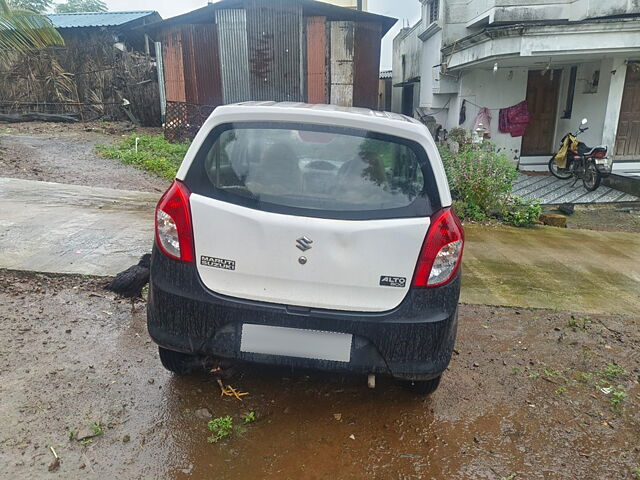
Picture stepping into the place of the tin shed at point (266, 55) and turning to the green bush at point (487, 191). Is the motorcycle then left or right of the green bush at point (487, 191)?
left

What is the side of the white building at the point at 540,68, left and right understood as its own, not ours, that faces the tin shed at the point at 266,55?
right

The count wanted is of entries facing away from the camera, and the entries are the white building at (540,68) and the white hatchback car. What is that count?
1

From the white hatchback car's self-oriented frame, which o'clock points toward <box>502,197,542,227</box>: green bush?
The green bush is roughly at 1 o'clock from the white hatchback car.

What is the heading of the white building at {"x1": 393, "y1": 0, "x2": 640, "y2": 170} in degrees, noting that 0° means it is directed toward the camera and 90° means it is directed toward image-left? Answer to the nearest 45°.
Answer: approximately 0°

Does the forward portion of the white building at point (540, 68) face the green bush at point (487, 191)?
yes

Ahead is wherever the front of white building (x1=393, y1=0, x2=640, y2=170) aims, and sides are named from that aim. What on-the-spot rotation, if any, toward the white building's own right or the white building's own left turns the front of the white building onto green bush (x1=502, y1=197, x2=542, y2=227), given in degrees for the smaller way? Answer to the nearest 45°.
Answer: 0° — it already faces it

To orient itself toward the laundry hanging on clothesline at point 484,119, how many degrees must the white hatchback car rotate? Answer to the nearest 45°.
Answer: approximately 45° to its right

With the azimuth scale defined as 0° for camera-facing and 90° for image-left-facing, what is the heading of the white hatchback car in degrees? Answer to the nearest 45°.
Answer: approximately 180°
